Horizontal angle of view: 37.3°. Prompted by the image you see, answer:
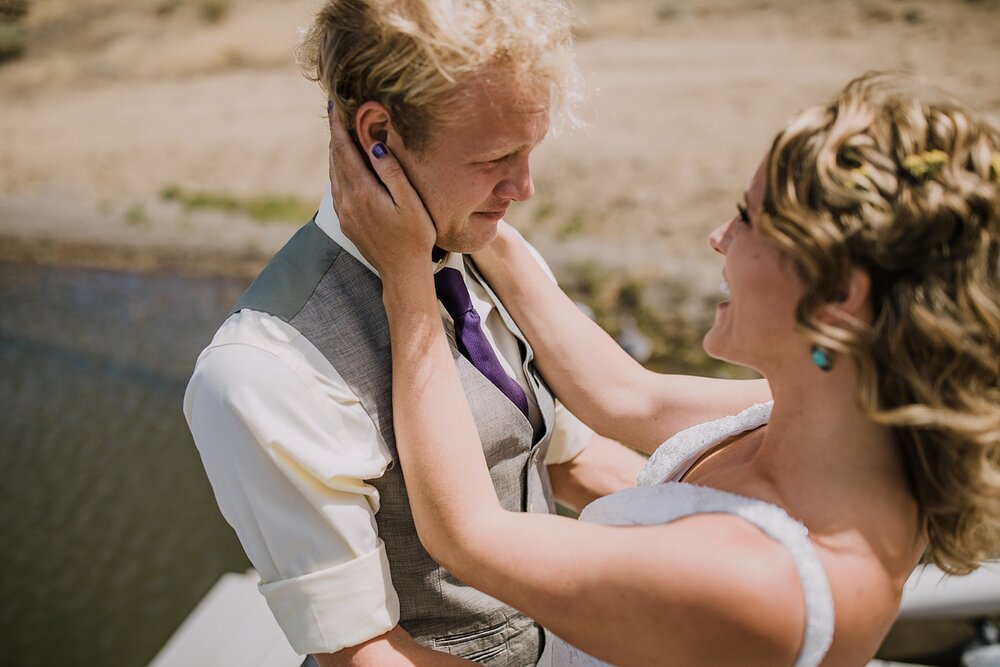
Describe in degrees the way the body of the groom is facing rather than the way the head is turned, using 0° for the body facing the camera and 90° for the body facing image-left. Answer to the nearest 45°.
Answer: approximately 315°

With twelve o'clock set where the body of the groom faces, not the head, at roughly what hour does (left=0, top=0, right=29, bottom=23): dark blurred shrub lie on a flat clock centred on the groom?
The dark blurred shrub is roughly at 7 o'clock from the groom.
